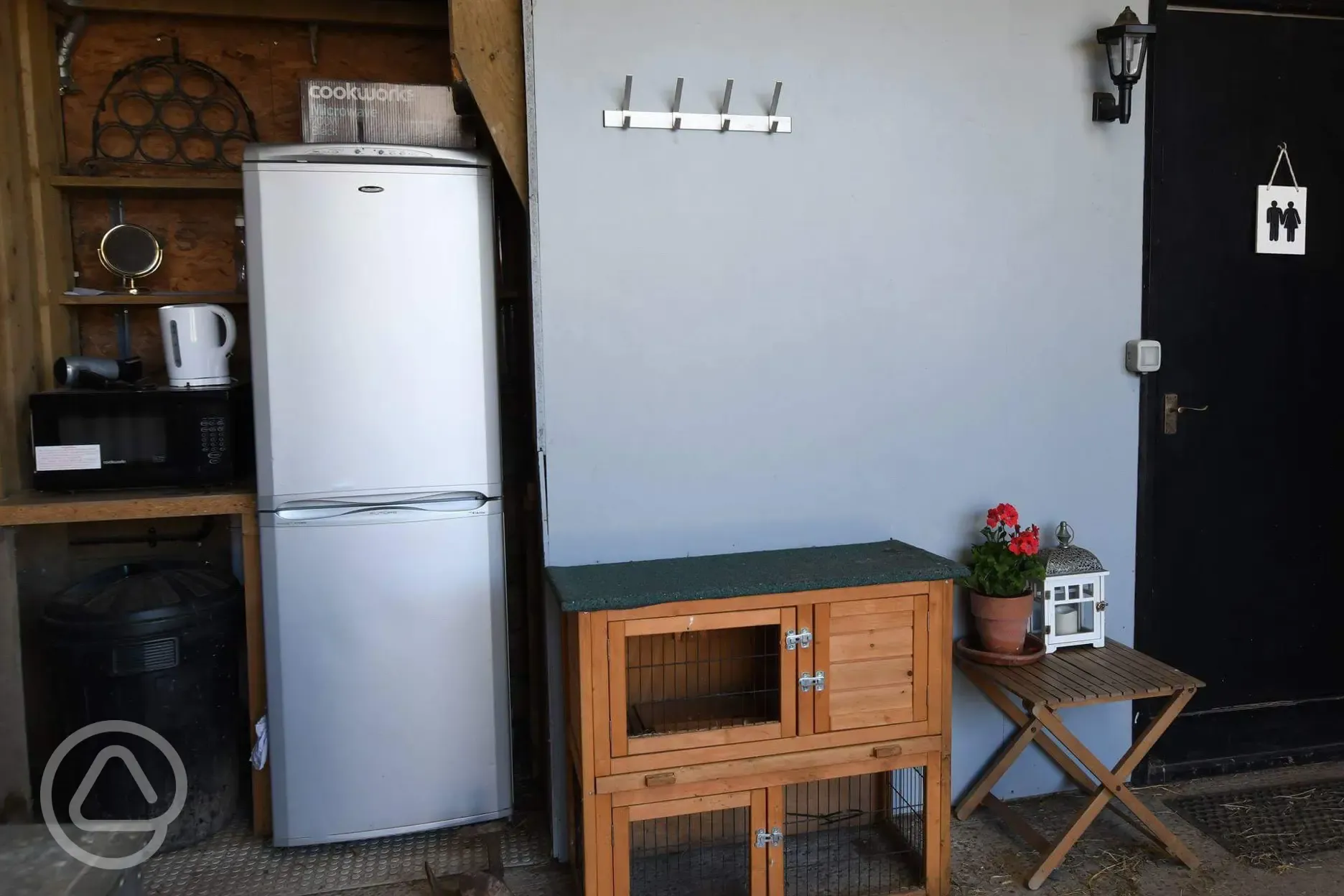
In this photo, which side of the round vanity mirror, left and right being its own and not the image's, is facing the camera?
front

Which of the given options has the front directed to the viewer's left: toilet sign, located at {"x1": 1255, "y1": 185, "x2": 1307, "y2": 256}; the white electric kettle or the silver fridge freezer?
the white electric kettle

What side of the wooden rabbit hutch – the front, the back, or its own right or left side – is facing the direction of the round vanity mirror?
right

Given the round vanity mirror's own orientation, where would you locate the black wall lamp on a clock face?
The black wall lamp is roughly at 10 o'clock from the round vanity mirror.

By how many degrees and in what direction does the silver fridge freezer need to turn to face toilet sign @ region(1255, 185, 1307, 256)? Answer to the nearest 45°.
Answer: approximately 90° to its left

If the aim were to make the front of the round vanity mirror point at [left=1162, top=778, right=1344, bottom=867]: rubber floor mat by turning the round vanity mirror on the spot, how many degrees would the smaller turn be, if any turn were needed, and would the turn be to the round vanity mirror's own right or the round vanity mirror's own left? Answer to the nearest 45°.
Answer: approximately 45° to the round vanity mirror's own left

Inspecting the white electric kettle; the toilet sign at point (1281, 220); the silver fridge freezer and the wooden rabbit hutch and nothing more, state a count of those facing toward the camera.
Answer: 3

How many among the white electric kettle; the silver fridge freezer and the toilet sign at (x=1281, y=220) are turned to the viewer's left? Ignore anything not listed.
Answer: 1

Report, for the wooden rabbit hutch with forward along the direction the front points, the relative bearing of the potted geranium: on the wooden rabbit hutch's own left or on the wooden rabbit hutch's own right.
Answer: on the wooden rabbit hutch's own left

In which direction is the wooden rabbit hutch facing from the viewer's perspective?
toward the camera

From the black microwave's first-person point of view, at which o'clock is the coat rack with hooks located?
The coat rack with hooks is roughly at 10 o'clock from the black microwave.

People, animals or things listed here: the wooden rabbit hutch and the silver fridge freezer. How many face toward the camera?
2

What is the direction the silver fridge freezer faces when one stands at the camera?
facing the viewer

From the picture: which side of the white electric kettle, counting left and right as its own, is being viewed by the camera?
left

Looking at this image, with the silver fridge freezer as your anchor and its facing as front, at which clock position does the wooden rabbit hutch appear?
The wooden rabbit hutch is roughly at 10 o'clock from the silver fridge freezer.
